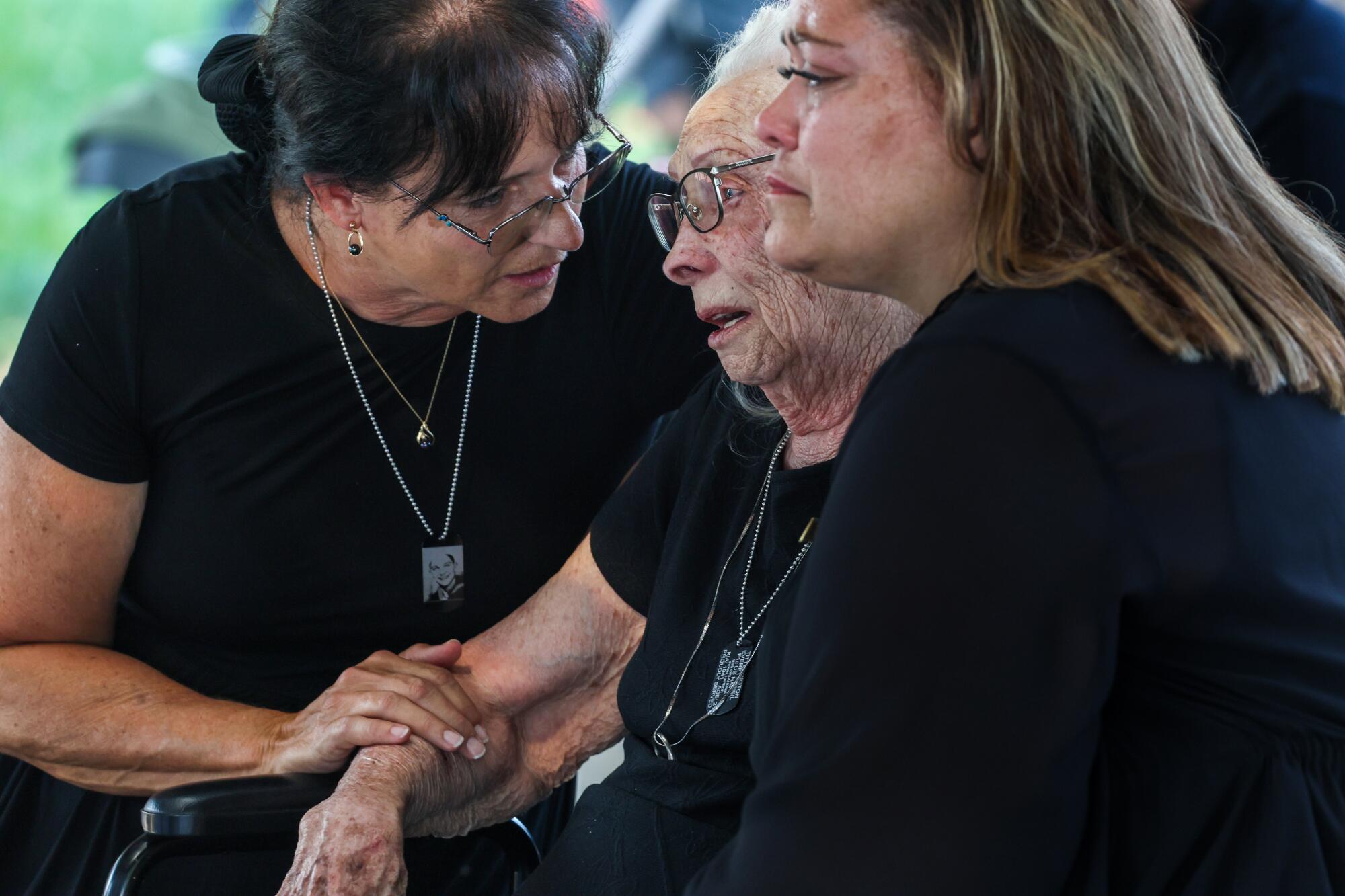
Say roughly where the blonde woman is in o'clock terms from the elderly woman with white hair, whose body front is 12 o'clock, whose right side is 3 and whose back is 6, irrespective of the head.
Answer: The blonde woman is roughly at 10 o'clock from the elderly woman with white hair.

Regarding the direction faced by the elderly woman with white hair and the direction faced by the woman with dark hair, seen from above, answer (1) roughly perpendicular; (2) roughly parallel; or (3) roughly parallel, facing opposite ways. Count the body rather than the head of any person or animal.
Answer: roughly perpendicular

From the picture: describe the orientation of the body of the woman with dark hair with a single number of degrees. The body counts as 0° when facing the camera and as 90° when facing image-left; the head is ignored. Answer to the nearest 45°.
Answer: approximately 315°

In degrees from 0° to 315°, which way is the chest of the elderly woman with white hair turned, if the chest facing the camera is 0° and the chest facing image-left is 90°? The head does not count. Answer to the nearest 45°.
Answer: approximately 45°

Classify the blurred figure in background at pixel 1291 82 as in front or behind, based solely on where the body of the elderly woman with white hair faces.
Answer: behind

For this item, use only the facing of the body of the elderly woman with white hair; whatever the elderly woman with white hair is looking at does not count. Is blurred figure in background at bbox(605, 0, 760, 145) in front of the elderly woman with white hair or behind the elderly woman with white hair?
behind

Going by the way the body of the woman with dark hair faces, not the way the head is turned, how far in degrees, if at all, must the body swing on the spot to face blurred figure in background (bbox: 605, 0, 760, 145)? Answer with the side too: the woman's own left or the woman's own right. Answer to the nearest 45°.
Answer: approximately 90° to the woman's own left
